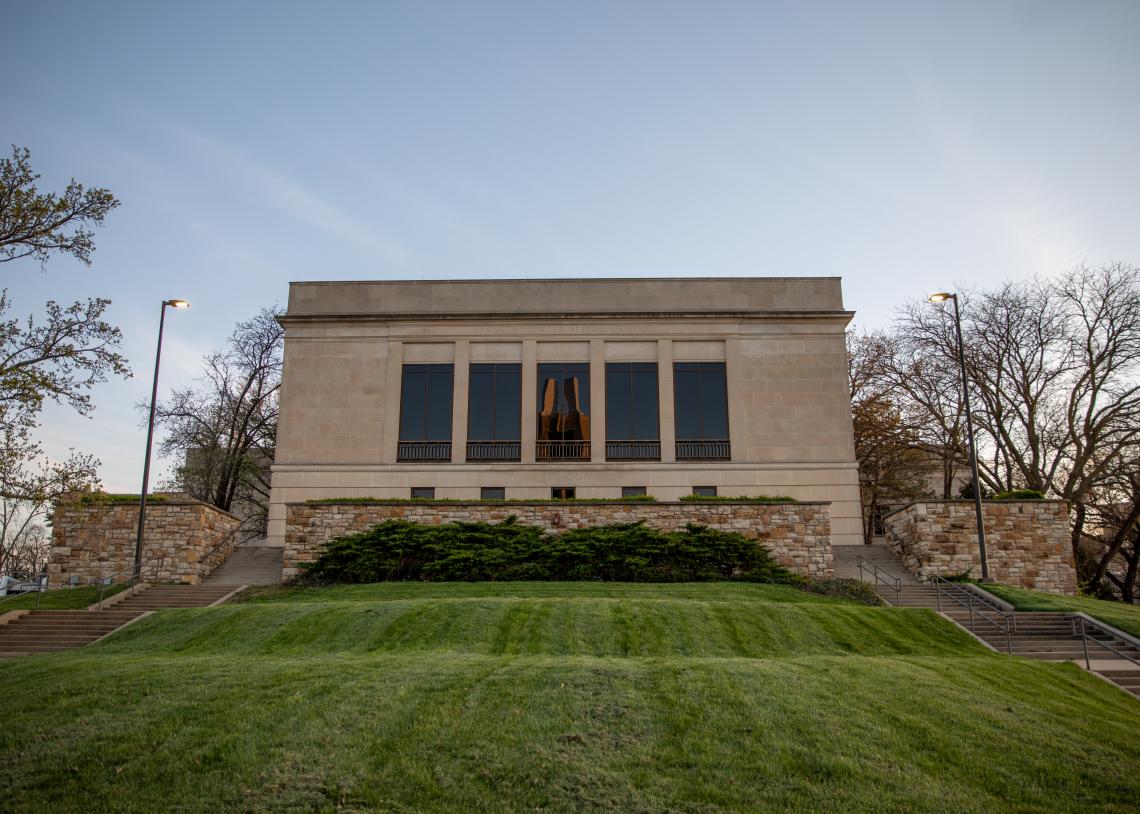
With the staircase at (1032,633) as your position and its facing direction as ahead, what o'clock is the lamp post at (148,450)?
The lamp post is roughly at 4 o'clock from the staircase.

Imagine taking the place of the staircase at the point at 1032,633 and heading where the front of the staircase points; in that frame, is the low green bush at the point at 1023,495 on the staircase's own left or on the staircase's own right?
on the staircase's own left

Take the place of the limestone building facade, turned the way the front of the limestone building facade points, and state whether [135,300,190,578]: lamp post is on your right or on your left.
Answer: on your right

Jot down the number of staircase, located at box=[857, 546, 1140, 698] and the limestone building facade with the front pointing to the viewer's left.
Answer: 0

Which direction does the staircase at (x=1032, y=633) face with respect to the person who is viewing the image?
facing the viewer and to the right of the viewer

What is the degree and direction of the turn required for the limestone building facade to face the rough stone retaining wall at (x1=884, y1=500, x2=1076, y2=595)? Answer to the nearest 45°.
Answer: approximately 90° to its left

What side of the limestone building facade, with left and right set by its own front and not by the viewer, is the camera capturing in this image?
front

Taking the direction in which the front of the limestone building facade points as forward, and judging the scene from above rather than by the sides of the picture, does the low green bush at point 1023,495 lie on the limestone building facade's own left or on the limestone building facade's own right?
on the limestone building facade's own left
